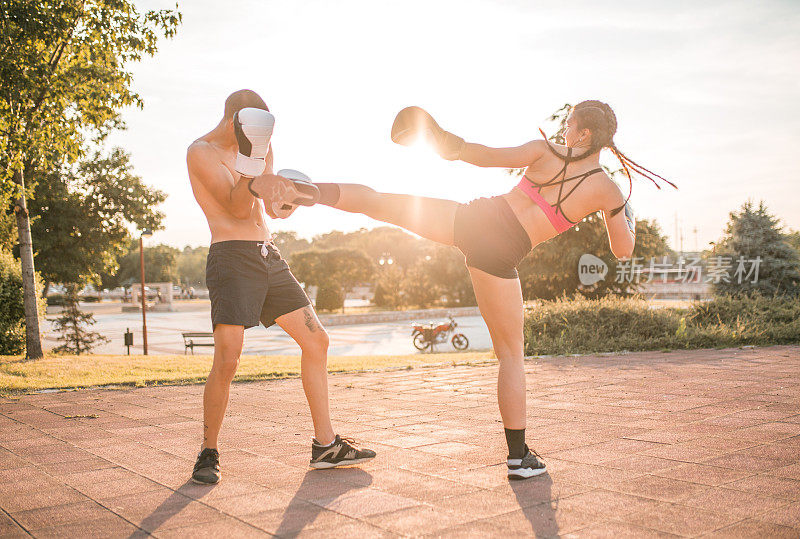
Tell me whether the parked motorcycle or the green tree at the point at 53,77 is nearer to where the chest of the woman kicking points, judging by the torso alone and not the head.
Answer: the green tree

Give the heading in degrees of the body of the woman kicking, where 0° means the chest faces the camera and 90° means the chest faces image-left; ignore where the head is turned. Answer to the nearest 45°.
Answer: approximately 135°

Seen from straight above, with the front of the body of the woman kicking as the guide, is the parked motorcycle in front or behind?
in front

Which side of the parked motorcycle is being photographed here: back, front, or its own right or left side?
right

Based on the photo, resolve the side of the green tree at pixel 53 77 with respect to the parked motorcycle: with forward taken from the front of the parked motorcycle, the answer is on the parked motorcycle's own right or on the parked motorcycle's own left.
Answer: on the parked motorcycle's own right

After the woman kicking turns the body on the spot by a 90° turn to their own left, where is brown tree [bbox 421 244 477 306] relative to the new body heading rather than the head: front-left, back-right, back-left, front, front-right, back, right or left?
back-right

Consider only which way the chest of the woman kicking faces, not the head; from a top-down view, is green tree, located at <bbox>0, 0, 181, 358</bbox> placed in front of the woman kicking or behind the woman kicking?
in front

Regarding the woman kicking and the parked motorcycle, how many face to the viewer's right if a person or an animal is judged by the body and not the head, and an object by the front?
1

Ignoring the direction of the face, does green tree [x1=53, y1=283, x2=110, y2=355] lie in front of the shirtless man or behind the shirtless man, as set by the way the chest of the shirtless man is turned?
behind

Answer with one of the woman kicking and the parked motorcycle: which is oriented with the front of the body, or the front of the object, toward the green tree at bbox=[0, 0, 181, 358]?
the woman kicking

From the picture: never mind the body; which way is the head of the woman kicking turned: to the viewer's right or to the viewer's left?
to the viewer's left

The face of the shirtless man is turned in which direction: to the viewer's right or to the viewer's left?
to the viewer's right

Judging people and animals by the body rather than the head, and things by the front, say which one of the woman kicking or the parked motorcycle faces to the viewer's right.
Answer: the parked motorcycle

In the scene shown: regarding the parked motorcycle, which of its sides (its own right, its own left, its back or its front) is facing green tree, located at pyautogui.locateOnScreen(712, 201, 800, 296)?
front

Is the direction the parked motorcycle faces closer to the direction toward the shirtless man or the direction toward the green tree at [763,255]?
the green tree
